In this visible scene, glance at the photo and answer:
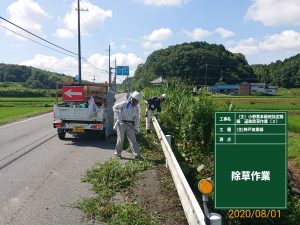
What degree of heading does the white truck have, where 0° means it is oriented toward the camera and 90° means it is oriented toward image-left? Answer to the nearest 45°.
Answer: approximately 180°

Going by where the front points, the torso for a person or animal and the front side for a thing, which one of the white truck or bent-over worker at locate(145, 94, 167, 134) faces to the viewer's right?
the bent-over worker

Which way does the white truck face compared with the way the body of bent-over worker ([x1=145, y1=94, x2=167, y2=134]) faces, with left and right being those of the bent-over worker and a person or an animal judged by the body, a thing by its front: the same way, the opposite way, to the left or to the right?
to the left

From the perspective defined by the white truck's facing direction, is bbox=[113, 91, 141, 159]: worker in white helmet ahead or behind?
behind

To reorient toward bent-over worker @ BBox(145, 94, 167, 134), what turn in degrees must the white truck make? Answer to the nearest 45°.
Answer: approximately 45° to its right

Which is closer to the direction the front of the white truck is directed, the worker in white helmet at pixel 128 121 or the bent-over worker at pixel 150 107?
the bent-over worker
